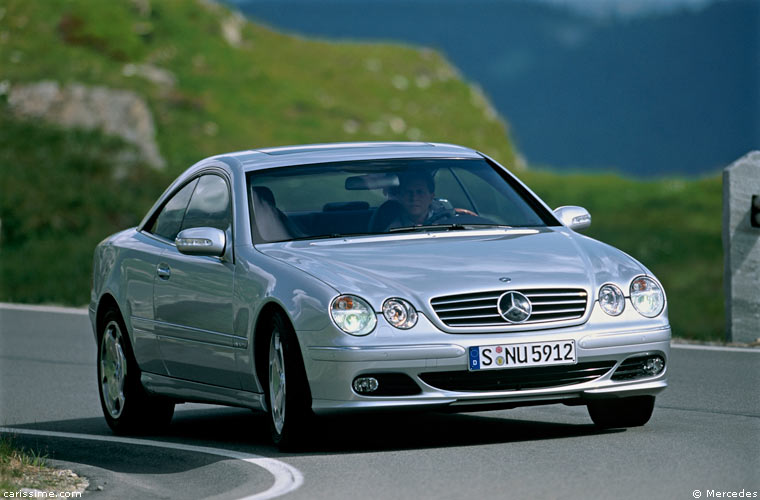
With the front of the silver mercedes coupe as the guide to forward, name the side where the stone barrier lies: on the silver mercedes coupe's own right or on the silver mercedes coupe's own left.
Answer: on the silver mercedes coupe's own left
